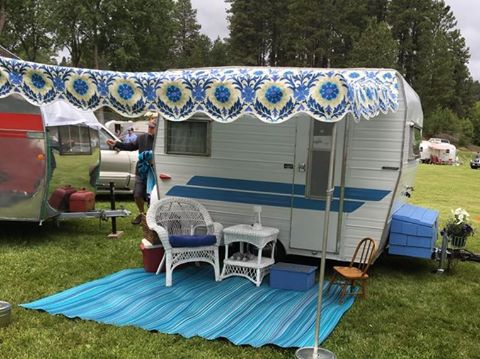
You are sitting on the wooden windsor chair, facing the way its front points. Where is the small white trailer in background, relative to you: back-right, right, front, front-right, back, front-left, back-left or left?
back-right

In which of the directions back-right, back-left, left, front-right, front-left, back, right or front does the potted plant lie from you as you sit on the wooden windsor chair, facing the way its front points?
back

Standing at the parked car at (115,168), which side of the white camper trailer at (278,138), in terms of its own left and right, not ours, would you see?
back

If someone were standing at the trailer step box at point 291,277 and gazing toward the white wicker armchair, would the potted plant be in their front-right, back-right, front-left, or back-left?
back-right

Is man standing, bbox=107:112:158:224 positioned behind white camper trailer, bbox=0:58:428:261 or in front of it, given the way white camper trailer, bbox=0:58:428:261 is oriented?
behind

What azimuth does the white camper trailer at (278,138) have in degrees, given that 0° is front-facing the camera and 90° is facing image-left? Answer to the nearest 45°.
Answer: approximately 315°

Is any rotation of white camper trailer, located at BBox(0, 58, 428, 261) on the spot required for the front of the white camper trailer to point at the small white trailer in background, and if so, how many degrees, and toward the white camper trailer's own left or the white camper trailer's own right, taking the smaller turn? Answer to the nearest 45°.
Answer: approximately 90° to the white camper trailer's own left
